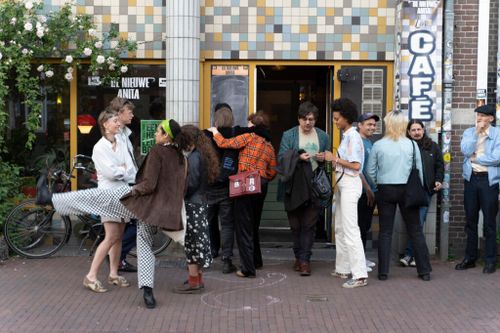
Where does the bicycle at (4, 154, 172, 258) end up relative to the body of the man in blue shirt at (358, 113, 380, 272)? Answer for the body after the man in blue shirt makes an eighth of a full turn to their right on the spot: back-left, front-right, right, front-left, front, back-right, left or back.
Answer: right

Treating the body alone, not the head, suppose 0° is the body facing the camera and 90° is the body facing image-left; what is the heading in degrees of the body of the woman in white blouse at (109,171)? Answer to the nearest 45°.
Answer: approximately 315°

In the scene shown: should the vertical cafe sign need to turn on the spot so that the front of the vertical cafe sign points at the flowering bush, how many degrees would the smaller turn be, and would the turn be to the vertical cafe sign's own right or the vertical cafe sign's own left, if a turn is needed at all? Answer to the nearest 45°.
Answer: approximately 90° to the vertical cafe sign's own right

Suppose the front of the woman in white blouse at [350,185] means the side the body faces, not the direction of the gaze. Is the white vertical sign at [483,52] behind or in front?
behind

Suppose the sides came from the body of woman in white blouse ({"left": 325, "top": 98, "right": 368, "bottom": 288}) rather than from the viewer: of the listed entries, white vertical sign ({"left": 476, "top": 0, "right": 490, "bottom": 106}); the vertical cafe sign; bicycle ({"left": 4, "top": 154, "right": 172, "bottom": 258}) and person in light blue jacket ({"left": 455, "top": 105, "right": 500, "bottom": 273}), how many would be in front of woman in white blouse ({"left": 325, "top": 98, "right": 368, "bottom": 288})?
1

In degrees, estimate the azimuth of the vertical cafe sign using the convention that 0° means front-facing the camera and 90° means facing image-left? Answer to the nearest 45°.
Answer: approximately 0°

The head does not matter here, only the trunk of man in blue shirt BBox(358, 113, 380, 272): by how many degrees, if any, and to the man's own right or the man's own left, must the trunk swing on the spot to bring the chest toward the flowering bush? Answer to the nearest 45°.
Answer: approximately 135° to the man's own right

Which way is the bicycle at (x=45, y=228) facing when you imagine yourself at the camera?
facing to the left of the viewer

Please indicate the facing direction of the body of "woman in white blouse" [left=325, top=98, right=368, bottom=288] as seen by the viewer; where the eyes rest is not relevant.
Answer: to the viewer's left

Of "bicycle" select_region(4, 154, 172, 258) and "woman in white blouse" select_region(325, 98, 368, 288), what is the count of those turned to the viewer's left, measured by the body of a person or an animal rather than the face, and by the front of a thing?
2
